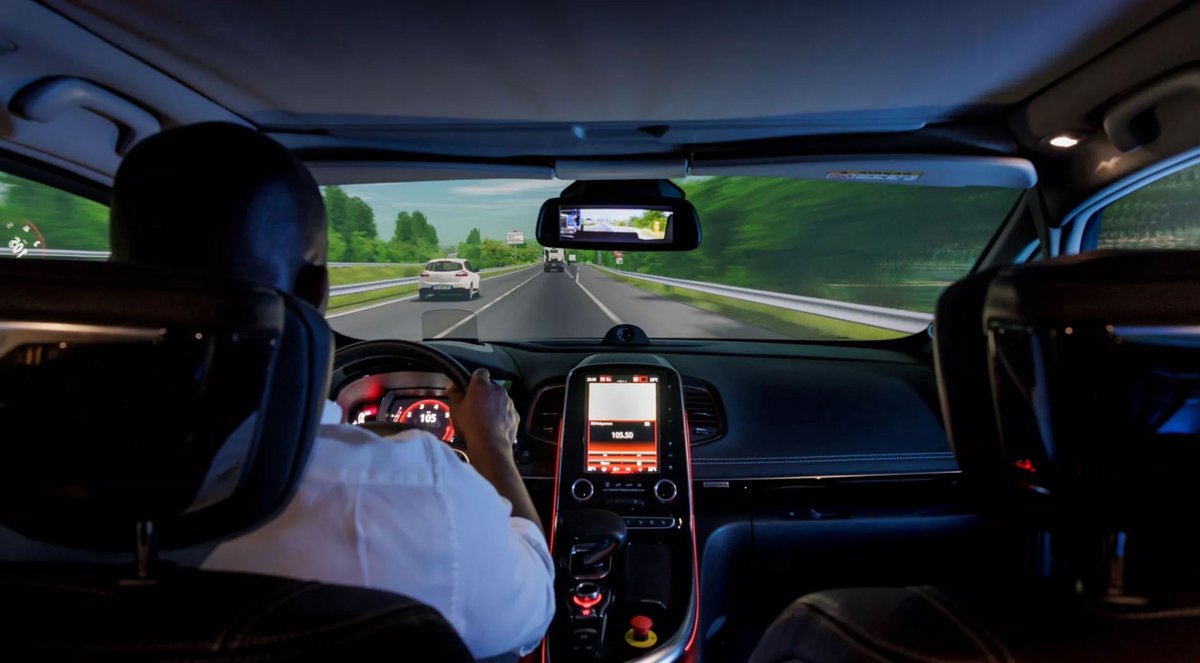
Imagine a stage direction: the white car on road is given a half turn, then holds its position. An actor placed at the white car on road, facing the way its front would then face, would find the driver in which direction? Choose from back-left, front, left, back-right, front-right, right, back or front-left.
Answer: front

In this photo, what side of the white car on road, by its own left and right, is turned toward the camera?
back

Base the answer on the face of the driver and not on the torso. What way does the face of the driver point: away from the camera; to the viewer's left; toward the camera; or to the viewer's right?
away from the camera

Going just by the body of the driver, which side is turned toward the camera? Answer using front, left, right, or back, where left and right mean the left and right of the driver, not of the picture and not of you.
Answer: back

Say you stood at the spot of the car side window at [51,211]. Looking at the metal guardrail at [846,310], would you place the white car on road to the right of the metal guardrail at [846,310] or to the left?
left
